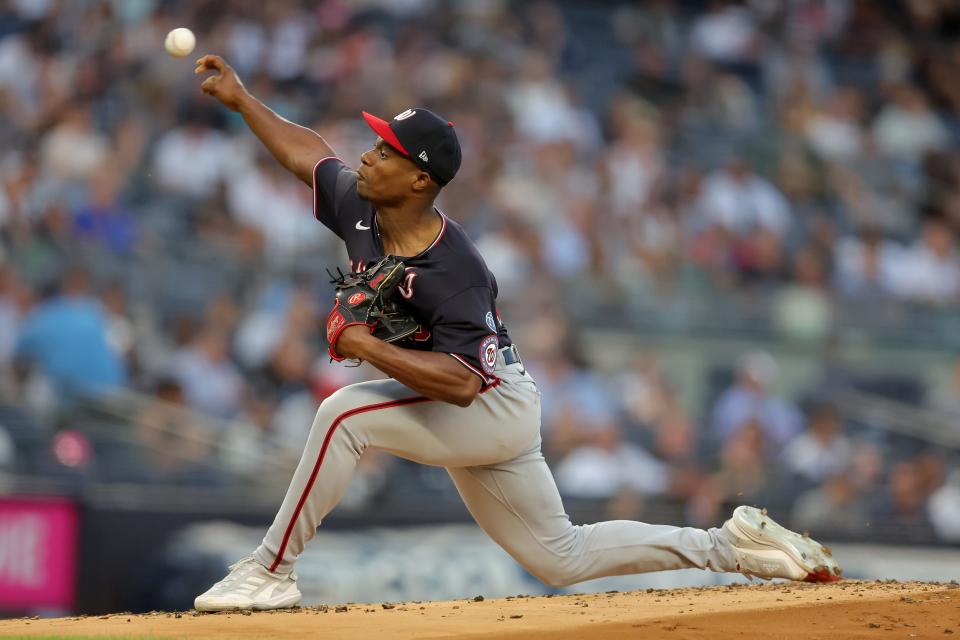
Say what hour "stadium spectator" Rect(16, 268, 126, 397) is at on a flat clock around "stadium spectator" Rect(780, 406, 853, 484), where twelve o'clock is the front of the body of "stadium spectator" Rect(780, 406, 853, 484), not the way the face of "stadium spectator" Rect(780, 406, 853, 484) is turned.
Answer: "stadium spectator" Rect(16, 268, 126, 397) is roughly at 2 o'clock from "stadium spectator" Rect(780, 406, 853, 484).

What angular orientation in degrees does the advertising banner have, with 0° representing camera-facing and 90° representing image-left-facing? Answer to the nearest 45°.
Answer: approximately 0°

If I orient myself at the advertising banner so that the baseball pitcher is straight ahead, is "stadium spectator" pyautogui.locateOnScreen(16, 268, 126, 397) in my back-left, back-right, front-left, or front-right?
back-left

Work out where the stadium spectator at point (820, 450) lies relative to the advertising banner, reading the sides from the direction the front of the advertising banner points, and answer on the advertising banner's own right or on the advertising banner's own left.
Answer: on the advertising banner's own left

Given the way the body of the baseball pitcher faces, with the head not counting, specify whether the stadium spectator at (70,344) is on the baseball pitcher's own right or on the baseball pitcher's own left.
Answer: on the baseball pitcher's own right

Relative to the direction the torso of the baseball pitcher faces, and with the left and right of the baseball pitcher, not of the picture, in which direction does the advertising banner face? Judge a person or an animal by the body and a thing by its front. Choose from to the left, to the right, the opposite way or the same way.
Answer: to the left

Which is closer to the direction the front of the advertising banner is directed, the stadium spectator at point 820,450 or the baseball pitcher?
the baseball pitcher

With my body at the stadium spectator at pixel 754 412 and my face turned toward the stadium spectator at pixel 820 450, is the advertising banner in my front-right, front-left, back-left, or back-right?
back-right

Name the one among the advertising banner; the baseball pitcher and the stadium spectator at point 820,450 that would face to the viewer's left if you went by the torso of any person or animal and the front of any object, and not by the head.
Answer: the baseball pitcher

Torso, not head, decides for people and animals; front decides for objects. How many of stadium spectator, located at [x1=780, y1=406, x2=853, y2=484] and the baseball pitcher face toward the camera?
1

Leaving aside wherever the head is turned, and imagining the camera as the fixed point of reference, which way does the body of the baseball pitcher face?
to the viewer's left
